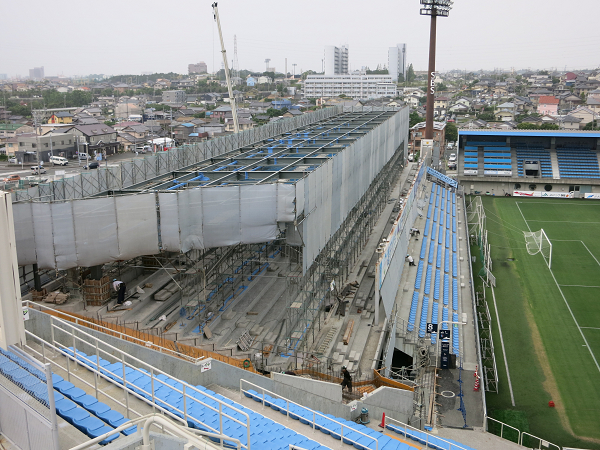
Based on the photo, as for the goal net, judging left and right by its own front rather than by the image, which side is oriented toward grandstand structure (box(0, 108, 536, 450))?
back

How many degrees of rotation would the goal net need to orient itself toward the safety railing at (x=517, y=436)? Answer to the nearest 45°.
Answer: approximately 90° to its right

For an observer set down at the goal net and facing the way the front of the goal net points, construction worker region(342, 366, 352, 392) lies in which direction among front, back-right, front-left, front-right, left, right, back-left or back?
right

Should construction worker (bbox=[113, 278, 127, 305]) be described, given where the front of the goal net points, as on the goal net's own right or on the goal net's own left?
on the goal net's own right
